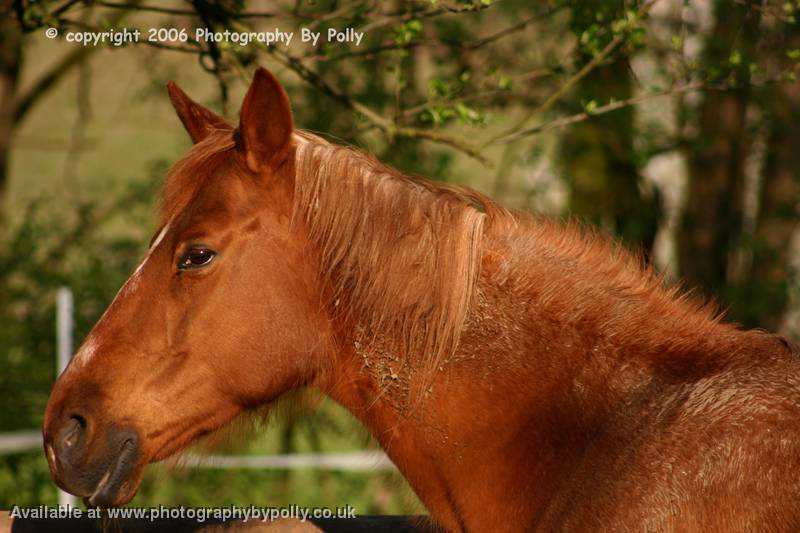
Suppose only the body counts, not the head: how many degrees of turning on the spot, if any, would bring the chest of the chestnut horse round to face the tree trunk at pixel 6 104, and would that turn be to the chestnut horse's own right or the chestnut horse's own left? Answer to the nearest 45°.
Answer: approximately 45° to the chestnut horse's own right

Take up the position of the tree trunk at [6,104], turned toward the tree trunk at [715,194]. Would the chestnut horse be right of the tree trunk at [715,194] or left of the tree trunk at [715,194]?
right

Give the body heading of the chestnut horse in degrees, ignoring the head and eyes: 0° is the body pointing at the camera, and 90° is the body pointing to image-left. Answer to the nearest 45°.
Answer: approximately 90°

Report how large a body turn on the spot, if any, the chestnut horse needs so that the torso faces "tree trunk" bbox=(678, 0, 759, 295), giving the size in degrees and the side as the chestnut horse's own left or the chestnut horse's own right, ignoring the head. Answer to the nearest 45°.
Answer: approximately 135° to the chestnut horse's own right

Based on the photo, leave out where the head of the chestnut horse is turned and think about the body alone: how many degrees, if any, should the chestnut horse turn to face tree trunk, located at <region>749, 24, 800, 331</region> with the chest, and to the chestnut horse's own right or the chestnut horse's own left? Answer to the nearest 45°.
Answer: approximately 135° to the chestnut horse's own right

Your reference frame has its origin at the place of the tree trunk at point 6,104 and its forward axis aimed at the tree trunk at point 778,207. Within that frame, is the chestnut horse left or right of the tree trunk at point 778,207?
right
